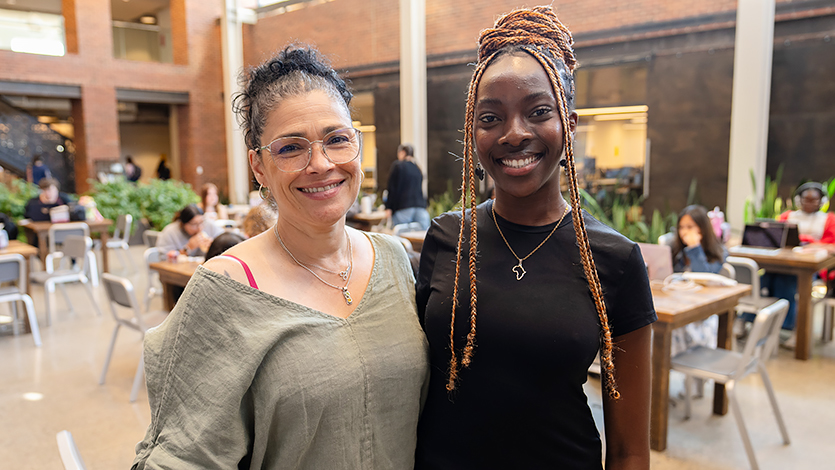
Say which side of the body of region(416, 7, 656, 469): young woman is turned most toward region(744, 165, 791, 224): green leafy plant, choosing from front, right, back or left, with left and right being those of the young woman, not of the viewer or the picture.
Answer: back

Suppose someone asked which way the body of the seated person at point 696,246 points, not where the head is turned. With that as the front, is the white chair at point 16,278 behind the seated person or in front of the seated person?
in front

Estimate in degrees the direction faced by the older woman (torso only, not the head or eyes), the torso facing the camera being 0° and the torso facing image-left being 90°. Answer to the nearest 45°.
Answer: approximately 315°

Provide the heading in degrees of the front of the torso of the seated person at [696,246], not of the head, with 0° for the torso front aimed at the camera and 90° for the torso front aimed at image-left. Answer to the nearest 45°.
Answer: approximately 45°

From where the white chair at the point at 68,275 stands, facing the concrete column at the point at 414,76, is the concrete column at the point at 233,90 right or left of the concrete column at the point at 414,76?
left

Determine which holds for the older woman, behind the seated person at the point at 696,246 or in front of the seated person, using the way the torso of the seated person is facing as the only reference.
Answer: in front

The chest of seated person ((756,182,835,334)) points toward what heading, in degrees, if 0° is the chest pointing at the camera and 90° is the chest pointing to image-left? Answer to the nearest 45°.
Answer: approximately 45°

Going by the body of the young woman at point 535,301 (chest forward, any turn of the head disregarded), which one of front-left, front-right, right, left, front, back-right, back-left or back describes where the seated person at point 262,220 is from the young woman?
back-right

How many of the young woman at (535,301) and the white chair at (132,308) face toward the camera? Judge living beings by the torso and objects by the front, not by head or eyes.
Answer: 1

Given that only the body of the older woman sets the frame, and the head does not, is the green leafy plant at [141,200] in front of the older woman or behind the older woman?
behind

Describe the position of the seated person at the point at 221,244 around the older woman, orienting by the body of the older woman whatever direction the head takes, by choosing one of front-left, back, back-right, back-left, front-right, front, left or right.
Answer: back-left

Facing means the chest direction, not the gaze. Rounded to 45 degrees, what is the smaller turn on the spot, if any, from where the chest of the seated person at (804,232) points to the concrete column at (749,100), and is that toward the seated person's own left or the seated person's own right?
approximately 135° to the seated person's own right

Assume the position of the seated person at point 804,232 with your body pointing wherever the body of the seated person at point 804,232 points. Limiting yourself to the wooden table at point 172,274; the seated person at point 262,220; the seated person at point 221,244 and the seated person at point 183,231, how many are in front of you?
4
